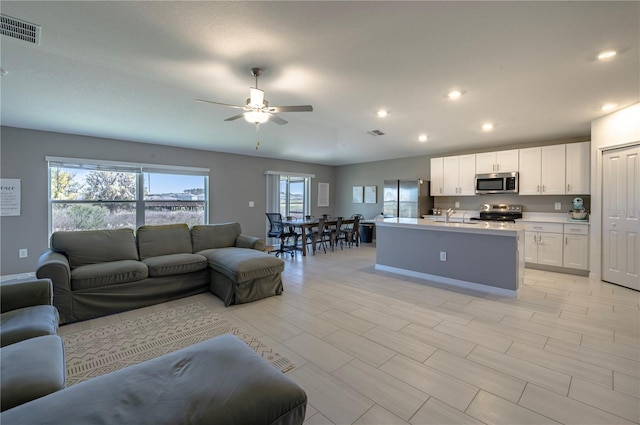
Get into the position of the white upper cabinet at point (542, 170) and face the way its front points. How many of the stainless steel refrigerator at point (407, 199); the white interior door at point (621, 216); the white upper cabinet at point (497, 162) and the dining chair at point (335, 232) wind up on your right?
3

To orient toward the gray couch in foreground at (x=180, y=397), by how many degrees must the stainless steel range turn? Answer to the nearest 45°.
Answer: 0° — it already faces it

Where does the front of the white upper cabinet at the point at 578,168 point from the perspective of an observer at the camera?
facing the viewer

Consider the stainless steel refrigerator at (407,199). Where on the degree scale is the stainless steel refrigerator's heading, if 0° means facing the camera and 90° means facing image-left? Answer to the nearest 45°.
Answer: approximately 45°

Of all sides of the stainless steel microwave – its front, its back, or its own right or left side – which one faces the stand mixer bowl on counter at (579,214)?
left

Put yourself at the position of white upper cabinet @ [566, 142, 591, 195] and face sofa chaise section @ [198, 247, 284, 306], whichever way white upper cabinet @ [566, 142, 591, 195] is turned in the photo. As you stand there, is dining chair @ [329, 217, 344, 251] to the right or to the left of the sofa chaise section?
right

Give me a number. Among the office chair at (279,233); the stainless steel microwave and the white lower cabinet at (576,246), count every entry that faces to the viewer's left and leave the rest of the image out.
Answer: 0

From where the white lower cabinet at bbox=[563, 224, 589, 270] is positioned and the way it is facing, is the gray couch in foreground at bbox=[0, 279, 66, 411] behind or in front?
in front

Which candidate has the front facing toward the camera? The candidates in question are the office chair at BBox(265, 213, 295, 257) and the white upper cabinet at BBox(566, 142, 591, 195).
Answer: the white upper cabinet

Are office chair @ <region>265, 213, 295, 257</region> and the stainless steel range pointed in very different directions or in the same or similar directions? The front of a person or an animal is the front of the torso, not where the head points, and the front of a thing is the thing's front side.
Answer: very different directions

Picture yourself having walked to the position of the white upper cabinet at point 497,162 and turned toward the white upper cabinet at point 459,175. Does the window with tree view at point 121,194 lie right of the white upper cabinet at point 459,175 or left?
left

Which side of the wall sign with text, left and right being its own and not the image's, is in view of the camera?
front

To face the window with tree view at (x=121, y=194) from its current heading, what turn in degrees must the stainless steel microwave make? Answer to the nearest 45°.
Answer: approximately 45° to its right
